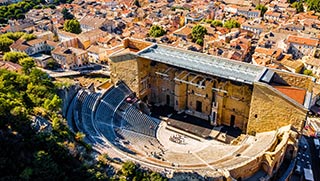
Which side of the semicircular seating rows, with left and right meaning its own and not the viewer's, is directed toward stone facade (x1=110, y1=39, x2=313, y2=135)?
front

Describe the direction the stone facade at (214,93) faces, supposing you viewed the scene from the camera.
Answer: facing the viewer and to the left of the viewer

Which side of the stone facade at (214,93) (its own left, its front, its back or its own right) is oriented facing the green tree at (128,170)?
front

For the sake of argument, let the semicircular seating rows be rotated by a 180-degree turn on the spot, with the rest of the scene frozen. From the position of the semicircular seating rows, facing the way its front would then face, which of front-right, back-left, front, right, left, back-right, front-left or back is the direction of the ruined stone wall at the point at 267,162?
back-left

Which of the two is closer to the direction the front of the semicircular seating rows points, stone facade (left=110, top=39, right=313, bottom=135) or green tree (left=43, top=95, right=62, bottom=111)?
the stone facade

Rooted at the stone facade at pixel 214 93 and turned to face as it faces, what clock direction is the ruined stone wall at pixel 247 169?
The ruined stone wall is roughly at 10 o'clock from the stone facade.

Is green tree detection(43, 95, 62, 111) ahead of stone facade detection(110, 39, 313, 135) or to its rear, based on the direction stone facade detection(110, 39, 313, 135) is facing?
ahead

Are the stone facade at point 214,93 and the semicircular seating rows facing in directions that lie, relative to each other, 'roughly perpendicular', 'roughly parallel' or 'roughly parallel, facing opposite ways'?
roughly parallel, facing opposite ways

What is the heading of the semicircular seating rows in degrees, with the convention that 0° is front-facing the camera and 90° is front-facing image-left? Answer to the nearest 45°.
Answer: approximately 270°
